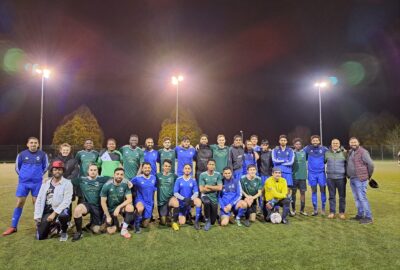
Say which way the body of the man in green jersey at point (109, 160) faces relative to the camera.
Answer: toward the camera

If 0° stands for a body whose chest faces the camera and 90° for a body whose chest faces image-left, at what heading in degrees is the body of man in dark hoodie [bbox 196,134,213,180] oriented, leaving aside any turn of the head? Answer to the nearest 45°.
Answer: approximately 0°

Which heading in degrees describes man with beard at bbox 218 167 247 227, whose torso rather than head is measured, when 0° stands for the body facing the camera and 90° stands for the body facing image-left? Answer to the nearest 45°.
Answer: approximately 0°

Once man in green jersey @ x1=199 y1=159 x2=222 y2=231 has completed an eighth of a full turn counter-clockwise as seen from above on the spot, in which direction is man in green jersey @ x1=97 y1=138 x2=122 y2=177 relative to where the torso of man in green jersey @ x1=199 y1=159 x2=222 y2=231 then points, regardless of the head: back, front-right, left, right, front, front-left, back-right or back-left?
back-right

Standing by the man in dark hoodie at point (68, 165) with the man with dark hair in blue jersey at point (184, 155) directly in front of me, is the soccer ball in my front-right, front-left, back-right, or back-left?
front-right

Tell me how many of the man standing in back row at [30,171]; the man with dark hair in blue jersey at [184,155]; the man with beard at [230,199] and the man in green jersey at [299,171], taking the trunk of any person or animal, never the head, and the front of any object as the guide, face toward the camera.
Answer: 4

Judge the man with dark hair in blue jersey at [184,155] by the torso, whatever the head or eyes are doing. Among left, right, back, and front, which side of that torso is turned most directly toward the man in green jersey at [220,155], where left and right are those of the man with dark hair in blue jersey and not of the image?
left

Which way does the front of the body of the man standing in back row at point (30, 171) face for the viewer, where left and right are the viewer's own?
facing the viewer

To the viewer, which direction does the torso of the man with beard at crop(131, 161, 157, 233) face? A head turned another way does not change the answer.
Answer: toward the camera

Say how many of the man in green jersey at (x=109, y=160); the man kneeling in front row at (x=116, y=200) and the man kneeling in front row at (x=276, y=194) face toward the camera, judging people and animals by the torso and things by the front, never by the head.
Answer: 3

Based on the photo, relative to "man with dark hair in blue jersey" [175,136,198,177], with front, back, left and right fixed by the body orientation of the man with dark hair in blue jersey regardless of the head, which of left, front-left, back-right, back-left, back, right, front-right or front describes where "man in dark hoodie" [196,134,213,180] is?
left

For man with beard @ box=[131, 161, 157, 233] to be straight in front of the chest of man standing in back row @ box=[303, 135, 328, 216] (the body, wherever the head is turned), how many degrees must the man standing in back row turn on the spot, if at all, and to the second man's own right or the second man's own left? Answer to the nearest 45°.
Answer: approximately 45° to the second man's own right
